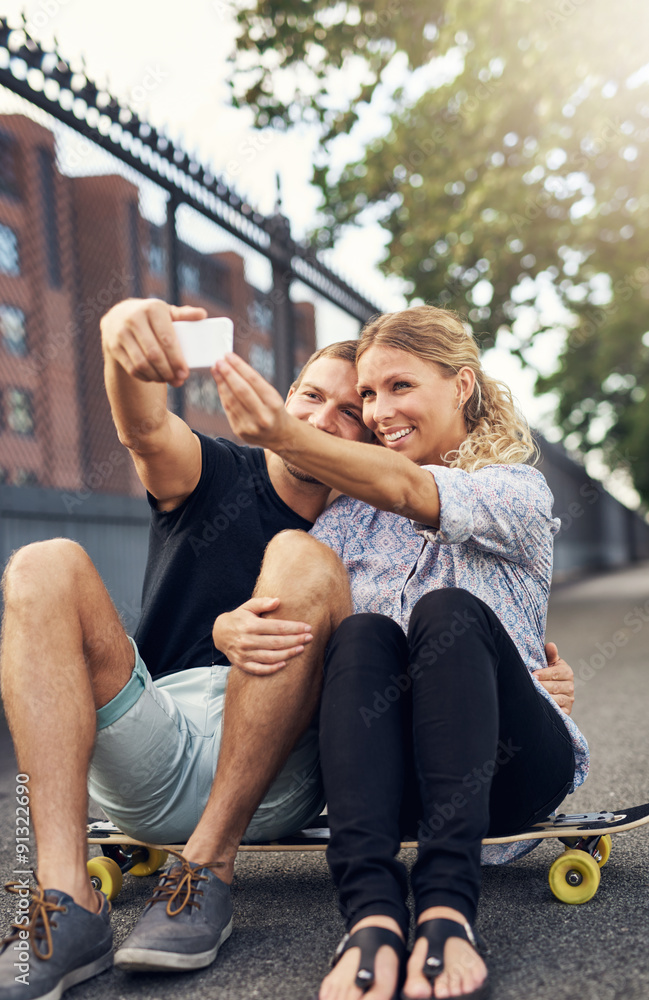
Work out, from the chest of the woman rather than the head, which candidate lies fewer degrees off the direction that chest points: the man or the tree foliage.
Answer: the man

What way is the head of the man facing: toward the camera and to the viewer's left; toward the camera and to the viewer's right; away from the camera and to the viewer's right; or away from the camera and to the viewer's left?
toward the camera and to the viewer's left

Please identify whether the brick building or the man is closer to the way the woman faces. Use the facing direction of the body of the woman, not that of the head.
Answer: the man

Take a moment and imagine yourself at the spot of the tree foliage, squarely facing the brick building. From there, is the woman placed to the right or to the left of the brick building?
left

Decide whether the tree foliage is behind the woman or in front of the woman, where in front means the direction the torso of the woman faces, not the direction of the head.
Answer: behind

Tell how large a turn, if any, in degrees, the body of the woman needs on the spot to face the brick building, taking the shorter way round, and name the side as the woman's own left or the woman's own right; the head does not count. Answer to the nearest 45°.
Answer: approximately 90° to the woman's own right

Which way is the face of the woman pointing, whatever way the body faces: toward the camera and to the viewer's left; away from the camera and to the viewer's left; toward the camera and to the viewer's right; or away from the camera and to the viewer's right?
toward the camera and to the viewer's left

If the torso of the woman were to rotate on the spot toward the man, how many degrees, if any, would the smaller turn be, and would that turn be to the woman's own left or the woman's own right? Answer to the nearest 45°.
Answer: approximately 45° to the woman's own right

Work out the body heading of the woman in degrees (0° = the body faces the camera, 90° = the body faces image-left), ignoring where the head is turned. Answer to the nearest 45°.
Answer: approximately 45°
